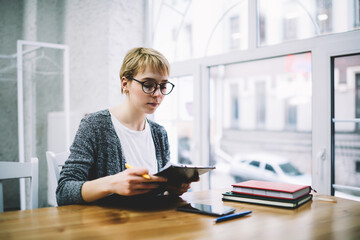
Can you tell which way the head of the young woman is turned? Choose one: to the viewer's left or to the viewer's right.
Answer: to the viewer's right

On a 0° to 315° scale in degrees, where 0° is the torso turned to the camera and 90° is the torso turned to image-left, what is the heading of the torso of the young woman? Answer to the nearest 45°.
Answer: approximately 315°
